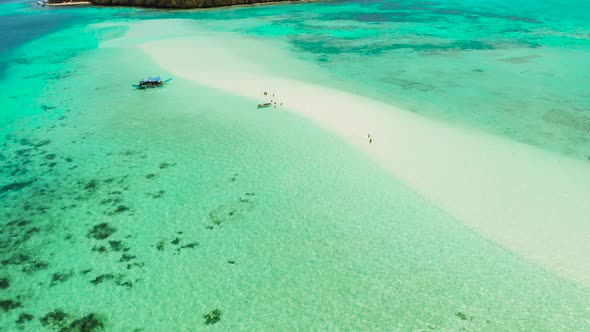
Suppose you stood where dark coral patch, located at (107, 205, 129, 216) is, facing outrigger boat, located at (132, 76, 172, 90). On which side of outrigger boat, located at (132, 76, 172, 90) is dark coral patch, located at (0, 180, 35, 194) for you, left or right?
left

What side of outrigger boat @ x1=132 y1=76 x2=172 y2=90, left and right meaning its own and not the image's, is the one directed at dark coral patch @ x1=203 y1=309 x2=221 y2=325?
right

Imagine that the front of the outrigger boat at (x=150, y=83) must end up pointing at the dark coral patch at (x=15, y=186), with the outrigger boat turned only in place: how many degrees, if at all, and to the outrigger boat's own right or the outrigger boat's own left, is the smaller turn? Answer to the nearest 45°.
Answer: approximately 135° to the outrigger boat's own right

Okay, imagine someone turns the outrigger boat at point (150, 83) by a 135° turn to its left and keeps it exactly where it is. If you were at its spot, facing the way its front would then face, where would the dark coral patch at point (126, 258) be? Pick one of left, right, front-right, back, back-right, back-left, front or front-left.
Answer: back-left

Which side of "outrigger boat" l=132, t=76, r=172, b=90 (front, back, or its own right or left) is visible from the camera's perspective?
right

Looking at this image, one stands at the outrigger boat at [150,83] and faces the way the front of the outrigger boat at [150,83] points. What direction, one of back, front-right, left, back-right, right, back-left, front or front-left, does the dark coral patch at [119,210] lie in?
right

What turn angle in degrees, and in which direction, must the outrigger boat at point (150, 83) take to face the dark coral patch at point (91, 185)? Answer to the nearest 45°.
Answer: approximately 90° to its right

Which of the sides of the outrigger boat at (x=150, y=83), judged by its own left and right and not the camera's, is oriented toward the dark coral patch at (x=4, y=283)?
right
